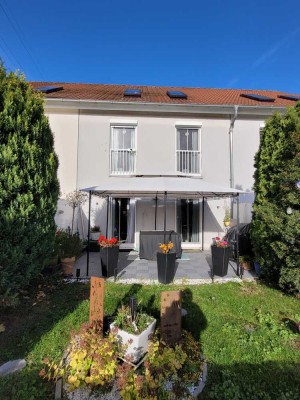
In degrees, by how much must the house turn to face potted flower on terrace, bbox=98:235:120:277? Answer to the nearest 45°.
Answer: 0° — it already faces it

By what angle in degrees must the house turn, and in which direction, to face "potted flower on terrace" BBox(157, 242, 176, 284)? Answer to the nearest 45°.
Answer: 0° — it already faces it

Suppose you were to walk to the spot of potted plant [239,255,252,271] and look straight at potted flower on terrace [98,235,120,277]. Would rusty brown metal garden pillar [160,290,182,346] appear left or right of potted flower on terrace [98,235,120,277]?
left

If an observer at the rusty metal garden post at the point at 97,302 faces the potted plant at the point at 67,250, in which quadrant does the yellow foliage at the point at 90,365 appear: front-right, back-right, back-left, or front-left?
back-left

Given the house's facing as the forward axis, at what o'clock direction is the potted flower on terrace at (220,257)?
The potted flower on terrace is roughly at 11 o'clock from the house.

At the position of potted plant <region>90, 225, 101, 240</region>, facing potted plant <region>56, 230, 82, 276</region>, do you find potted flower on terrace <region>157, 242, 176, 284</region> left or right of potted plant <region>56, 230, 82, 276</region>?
left

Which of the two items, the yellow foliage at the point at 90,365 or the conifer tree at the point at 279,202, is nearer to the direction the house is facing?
the yellow foliage

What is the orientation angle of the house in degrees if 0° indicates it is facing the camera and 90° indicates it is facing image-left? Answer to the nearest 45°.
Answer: approximately 0°

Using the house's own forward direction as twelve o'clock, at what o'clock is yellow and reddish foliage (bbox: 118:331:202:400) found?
The yellow and reddish foliage is roughly at 12 o'clock from the house.
